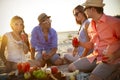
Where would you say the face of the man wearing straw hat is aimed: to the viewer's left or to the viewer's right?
to the viewer's left

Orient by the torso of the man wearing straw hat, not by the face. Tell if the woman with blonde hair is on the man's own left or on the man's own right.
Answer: on the man's own right

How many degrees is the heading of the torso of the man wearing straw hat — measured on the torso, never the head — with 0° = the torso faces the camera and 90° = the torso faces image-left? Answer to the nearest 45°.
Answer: approximately 45°

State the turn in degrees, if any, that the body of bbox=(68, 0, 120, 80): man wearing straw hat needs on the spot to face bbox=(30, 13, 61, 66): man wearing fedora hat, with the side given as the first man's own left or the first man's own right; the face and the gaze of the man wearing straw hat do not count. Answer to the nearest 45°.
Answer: approximately 90° to the first man's own right

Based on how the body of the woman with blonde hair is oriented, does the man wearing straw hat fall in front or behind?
in front

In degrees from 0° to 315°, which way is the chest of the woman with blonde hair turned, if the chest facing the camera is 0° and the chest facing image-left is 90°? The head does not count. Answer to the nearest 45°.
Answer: approximately 315°

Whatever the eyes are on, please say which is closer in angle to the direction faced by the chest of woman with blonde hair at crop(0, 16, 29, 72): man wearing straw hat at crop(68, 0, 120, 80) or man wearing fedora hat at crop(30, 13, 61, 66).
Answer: the man wearing straw hat
